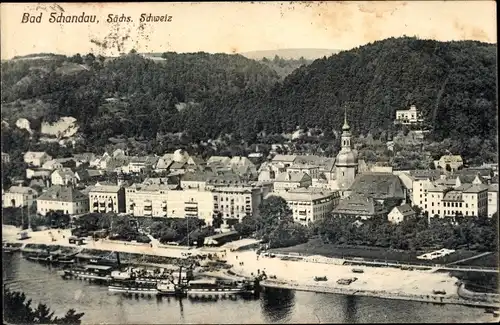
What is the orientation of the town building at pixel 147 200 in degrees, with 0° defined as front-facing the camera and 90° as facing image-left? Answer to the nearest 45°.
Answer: approximately 0°

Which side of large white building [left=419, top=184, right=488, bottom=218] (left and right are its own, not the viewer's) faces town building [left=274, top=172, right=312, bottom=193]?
right

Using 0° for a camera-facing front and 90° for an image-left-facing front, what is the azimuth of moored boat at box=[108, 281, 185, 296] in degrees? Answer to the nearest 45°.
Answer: approximately 90°

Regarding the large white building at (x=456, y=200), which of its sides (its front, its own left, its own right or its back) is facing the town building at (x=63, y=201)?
right

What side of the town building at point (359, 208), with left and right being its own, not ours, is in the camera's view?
front
